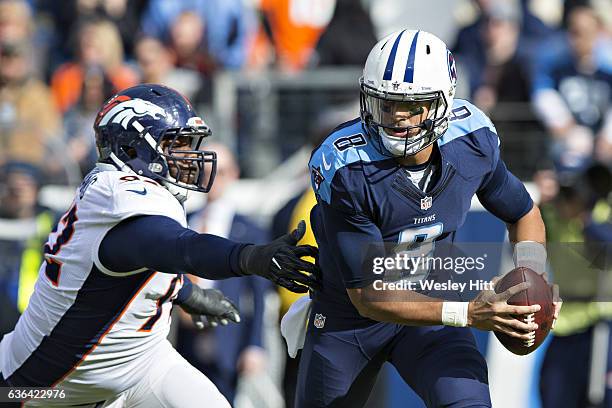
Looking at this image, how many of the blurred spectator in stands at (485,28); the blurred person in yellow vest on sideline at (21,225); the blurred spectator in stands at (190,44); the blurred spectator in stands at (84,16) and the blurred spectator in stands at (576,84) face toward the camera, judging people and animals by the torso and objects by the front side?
5

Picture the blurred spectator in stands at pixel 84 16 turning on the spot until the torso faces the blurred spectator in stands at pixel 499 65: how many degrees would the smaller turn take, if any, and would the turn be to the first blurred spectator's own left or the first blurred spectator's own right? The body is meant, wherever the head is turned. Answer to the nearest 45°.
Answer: approximately 45° to the first blurred spectator's own left

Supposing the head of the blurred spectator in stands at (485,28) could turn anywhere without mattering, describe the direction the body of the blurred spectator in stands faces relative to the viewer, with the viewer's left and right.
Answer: facing the viewer

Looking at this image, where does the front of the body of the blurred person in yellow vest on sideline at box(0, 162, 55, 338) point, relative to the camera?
toward the camera

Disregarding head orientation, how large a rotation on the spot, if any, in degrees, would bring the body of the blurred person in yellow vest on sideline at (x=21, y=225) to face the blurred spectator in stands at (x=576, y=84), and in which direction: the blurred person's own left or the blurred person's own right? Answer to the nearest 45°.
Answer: approximately 90° to the blurred person's own left

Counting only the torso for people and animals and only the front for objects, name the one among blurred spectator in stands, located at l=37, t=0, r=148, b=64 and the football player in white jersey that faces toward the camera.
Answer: the blurred spectator in stands

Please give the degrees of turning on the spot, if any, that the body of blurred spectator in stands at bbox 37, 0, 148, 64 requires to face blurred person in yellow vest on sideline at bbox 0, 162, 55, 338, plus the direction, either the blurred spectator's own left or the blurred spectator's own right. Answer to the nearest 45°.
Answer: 0° — they already face them

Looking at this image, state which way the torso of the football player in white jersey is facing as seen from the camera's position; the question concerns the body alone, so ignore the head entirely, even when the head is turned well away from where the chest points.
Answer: to the viewer's right

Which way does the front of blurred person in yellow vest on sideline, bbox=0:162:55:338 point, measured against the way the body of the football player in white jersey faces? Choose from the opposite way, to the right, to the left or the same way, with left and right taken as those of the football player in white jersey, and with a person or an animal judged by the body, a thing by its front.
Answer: to the right

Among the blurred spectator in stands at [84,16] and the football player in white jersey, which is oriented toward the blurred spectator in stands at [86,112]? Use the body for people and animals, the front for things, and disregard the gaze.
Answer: the blurred spectator in stands at [84,16]

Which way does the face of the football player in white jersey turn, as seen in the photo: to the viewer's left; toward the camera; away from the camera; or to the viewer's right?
to the viewer's right

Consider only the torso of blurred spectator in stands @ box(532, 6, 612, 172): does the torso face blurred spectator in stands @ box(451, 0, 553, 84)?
no

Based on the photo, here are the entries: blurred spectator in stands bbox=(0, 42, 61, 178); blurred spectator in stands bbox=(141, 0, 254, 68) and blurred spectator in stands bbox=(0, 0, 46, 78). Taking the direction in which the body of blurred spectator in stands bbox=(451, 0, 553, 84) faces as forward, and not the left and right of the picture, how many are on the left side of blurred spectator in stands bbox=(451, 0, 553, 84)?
0

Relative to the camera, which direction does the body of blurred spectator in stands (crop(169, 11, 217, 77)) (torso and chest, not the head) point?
toward the camera

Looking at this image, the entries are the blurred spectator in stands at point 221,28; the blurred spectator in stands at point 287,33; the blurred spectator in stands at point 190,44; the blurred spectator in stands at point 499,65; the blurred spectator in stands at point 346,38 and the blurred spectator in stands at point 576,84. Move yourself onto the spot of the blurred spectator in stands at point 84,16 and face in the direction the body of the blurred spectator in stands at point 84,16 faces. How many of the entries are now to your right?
0

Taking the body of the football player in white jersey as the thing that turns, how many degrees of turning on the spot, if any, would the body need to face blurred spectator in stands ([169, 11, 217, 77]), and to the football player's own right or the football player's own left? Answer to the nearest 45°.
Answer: approximately 90° to the football player's own left

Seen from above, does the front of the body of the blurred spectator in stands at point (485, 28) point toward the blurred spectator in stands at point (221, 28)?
no

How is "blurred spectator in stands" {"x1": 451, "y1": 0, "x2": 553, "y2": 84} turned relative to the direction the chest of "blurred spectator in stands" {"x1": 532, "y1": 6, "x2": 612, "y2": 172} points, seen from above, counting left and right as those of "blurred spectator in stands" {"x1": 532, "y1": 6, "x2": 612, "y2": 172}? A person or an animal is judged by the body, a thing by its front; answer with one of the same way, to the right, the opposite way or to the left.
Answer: the same way

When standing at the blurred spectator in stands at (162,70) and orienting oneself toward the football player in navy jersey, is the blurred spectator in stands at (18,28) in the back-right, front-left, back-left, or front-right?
back-right

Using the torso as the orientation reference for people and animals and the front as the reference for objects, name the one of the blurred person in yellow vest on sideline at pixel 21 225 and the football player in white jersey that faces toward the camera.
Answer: the blurred person in yellow vest on sideline
